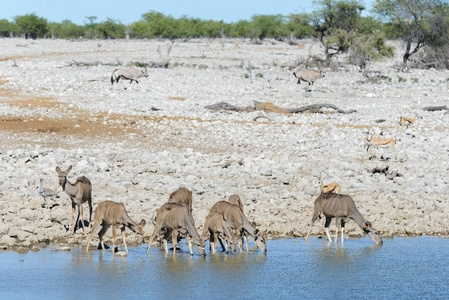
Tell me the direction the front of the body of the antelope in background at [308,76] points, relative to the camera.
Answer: to the viewer's right

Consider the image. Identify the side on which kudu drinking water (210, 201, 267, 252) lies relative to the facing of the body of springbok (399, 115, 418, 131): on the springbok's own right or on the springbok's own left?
on the springbok's own right

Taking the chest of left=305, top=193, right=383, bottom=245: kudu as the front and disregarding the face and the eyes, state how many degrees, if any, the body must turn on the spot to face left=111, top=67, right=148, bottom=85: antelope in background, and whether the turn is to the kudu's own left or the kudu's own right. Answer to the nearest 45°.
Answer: approximately 135° to the kudu's own left

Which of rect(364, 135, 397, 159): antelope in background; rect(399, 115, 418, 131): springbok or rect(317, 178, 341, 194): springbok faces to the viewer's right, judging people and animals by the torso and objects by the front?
rect(399, 115, 418, 131): springbok

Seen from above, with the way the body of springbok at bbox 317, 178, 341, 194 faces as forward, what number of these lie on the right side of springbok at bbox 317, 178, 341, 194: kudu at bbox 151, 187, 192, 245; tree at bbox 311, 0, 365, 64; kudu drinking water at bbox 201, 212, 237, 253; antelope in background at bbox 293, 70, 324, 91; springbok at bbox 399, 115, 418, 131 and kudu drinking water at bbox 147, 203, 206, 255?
3

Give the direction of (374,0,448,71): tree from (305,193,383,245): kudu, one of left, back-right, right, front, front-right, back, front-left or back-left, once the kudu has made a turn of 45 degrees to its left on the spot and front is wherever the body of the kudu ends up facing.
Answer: front-left

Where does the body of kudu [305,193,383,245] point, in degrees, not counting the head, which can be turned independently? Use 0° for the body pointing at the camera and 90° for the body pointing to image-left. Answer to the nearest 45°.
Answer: approximately 270°

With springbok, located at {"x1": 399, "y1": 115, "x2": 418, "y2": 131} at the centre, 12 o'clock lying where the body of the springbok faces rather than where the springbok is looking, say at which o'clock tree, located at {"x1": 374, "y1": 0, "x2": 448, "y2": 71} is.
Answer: The tree is roughly at 9 o'clock from the springbok.

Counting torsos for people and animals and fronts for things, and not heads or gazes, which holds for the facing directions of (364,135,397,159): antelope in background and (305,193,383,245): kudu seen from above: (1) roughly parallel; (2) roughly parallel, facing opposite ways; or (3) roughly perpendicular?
roughly parallel, facing opposite ways

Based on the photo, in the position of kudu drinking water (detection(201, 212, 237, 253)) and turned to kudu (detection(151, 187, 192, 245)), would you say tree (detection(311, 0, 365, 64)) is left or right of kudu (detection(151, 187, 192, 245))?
right

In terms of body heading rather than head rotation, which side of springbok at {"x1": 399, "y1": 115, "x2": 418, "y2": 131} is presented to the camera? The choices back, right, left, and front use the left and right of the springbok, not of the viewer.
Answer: right

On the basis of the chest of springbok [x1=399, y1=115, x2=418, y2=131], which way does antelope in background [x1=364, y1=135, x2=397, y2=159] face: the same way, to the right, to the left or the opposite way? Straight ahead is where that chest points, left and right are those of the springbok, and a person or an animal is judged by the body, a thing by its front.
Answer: the opposite way
